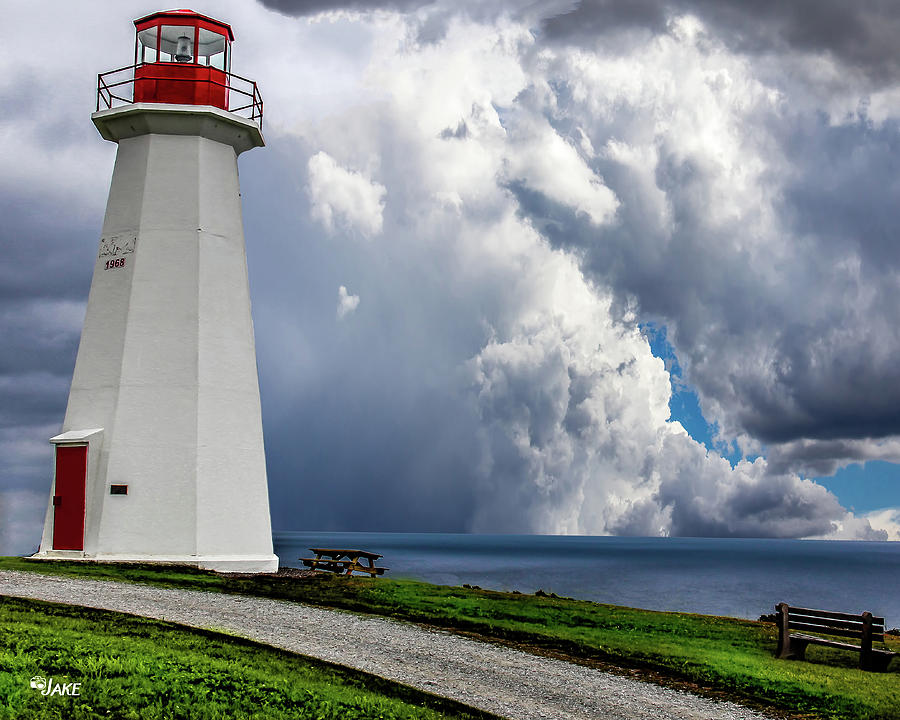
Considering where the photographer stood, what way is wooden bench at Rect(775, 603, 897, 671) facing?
facing away from the viewer and to the right of the viewer
